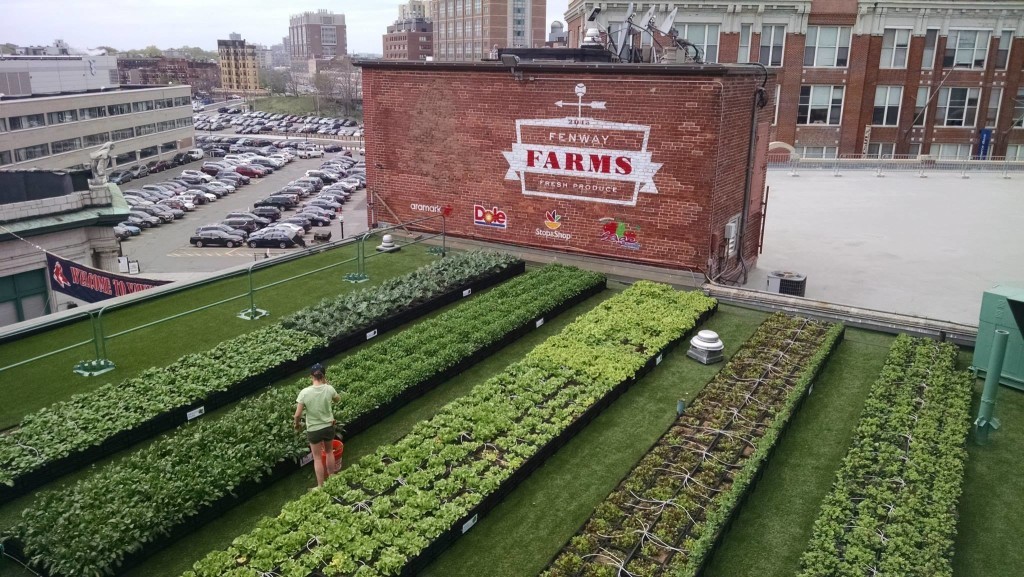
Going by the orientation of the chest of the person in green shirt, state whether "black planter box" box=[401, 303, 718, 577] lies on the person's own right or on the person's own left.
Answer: on the person's own right

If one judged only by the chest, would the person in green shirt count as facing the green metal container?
no

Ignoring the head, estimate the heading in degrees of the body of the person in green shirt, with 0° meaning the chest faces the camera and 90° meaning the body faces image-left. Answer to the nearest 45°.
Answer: approximately 180°

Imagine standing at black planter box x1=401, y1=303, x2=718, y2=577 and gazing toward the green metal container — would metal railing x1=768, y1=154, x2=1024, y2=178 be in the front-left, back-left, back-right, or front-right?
front-left

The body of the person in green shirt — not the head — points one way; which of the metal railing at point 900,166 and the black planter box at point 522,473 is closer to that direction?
the metal railing

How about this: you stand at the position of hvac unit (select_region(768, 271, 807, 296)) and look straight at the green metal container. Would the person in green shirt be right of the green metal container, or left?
right

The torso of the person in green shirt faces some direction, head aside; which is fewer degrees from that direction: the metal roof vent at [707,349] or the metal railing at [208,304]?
the metal railing

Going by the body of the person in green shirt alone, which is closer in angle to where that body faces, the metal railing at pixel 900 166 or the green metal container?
the metal railing

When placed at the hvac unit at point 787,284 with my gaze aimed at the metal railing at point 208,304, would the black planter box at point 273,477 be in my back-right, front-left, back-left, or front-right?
front-left

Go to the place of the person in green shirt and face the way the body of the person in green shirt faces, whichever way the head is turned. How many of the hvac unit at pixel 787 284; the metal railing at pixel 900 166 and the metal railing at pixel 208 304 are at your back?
0

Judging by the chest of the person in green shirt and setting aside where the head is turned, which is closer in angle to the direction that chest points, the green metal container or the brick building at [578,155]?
the brick building

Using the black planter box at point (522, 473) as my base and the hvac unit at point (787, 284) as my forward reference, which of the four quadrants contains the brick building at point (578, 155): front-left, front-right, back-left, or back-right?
front-left

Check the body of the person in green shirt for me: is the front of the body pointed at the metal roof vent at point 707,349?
no

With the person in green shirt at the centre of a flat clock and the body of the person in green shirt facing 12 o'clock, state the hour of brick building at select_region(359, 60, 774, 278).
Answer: The brick building is roughly at 1 o'clock from the person in green shirt.

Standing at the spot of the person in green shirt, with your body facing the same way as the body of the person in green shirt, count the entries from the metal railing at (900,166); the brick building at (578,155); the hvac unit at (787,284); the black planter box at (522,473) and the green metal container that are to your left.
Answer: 0

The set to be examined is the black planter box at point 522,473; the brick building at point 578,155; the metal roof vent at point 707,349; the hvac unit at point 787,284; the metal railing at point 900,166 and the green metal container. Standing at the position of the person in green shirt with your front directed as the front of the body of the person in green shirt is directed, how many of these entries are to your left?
0

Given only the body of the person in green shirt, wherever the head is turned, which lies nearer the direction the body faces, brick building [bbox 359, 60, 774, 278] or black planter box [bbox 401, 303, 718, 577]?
the brick building
